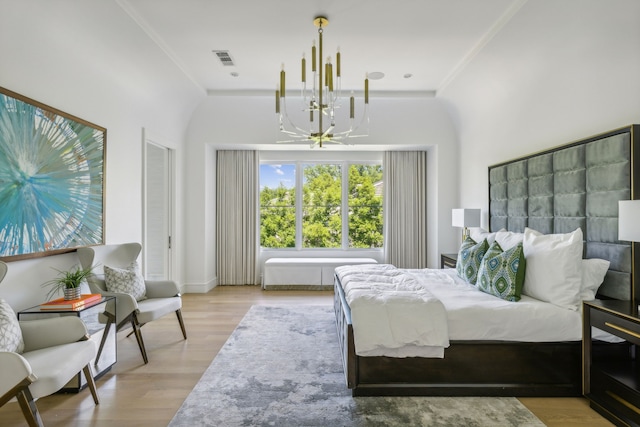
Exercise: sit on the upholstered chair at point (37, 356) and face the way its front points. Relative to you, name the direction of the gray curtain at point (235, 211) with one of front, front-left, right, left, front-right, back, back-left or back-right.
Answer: left

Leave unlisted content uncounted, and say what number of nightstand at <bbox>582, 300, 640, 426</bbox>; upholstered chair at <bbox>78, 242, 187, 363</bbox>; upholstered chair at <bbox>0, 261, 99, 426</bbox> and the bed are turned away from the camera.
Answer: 0

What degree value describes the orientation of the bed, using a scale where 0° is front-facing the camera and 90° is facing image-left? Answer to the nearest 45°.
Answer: approximately 45°

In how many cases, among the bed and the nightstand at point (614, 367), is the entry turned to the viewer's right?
0

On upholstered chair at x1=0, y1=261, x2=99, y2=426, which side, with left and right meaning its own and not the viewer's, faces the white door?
left

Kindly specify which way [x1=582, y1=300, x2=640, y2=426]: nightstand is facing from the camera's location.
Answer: facing the viewer and to the left of the viewer

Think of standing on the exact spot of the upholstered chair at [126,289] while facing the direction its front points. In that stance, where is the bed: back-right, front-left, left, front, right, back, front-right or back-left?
front

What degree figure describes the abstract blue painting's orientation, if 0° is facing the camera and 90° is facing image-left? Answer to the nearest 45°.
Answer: approximately 315°

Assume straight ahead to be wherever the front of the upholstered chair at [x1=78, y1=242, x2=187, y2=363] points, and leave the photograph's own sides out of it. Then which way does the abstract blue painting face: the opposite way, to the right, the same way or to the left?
the same way

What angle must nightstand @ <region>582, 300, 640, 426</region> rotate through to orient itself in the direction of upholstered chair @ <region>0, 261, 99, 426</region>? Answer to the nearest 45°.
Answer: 0° — it already faces it

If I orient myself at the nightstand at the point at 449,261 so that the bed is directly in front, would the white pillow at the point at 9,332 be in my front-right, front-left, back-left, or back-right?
front-right

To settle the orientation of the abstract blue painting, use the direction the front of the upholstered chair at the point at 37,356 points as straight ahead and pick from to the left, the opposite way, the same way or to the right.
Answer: the same way

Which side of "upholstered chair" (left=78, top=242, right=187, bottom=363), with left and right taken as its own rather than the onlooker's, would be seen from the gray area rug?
front

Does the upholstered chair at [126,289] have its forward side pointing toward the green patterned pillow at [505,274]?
yes

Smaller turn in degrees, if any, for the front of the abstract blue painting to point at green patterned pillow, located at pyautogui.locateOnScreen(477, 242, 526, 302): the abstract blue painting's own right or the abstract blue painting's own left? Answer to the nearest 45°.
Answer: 0° — it already faces it

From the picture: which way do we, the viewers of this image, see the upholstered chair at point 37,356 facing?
facing the viewer and to the right of the viewer

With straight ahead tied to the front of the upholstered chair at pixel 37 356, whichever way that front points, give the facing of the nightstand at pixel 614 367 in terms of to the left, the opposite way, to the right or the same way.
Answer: the opposite way

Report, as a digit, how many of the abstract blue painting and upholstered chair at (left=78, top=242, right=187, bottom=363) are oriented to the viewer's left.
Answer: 0

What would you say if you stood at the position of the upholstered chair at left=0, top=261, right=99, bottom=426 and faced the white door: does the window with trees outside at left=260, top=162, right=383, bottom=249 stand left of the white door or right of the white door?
right

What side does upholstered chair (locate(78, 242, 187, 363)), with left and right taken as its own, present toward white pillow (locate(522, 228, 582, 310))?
front

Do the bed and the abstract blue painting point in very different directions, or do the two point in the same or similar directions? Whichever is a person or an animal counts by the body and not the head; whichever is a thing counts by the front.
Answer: very different directions
